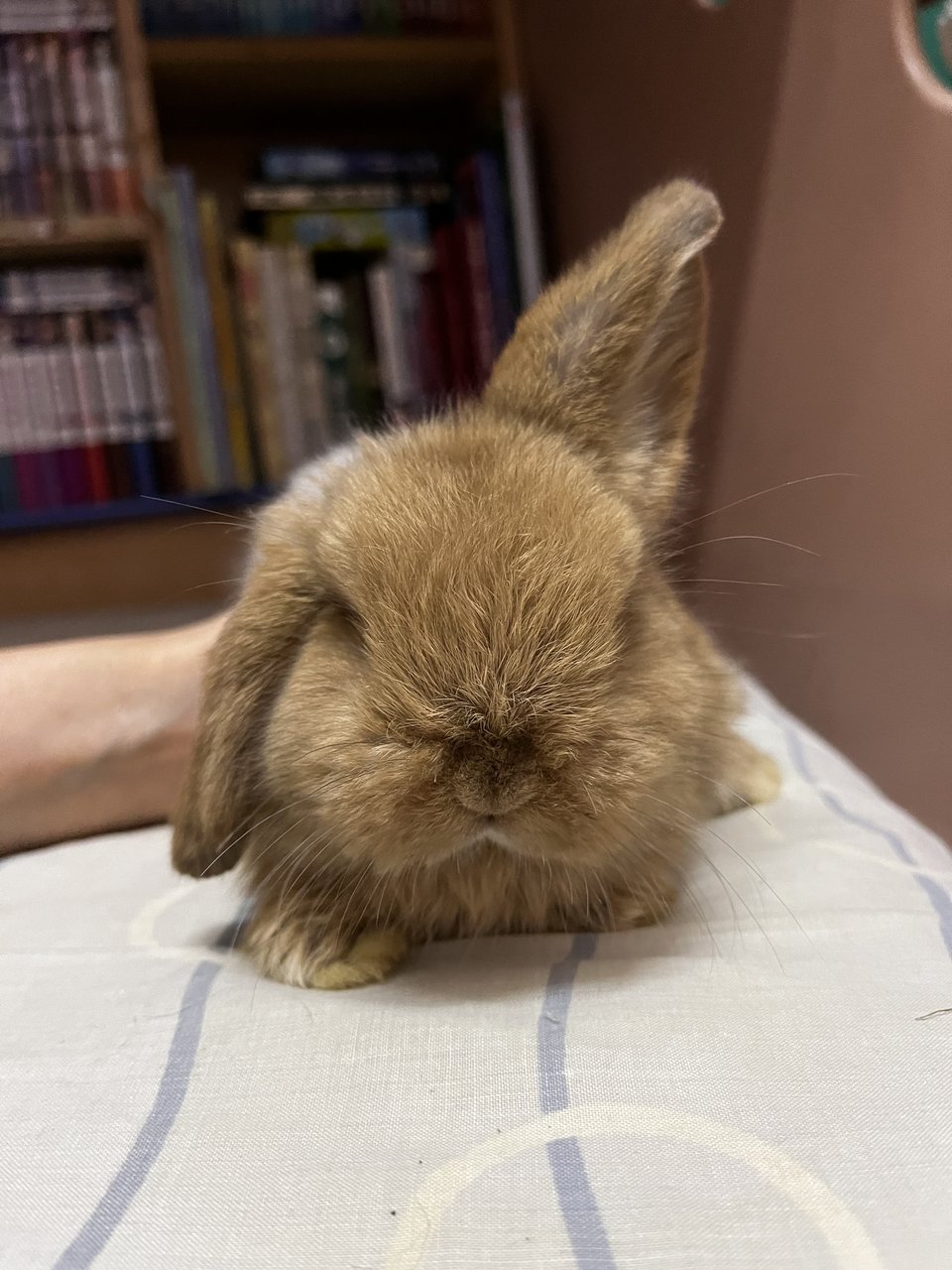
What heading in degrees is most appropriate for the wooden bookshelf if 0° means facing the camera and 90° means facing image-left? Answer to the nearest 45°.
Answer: approximately 0°

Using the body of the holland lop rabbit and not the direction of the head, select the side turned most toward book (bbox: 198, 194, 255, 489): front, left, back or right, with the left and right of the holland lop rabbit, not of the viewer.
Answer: back

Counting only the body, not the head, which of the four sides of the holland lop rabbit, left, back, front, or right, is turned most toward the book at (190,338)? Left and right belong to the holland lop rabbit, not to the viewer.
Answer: back

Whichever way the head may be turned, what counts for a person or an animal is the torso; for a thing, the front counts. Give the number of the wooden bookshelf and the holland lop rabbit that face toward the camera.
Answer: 2

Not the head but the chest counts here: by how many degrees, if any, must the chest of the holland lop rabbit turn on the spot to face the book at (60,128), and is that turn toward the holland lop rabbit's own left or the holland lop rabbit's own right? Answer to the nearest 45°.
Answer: approximately 135° to the holland lop rabbit's own right

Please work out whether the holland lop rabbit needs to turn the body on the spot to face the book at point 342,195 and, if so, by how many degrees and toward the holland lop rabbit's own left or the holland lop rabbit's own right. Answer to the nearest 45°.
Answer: approximately 180°

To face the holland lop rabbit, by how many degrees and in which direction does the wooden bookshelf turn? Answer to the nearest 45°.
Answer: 0° — it already faces it

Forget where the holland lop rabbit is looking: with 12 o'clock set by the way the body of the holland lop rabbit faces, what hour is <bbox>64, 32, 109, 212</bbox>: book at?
The book is roughly at 5 o'clock from the holland lop rabbit.

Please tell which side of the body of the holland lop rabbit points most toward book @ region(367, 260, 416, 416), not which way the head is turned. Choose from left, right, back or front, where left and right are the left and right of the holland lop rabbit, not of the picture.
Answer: back
